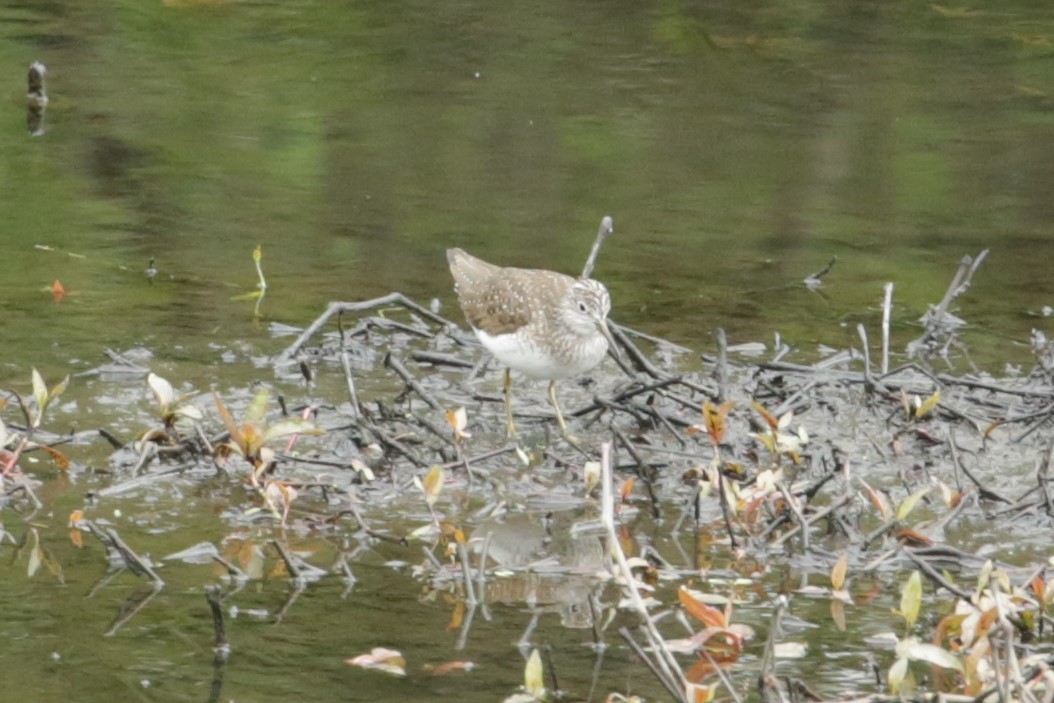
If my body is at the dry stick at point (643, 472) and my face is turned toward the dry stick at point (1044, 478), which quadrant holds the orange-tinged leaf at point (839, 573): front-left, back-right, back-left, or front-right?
front-right

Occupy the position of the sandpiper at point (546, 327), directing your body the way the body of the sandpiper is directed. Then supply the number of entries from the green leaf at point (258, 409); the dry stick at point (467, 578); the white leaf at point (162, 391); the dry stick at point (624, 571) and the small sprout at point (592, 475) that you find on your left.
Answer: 0

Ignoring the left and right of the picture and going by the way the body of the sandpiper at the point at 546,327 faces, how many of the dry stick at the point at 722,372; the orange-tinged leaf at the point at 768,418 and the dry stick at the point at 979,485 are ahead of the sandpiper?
3

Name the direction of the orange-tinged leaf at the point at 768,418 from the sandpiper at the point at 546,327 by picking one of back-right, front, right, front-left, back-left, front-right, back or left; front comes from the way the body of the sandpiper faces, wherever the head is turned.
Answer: front

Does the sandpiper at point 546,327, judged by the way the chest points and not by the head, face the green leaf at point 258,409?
no

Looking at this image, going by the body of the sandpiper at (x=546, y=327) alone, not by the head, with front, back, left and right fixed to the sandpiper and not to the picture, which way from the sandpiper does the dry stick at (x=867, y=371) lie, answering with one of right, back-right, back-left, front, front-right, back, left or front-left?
front-left

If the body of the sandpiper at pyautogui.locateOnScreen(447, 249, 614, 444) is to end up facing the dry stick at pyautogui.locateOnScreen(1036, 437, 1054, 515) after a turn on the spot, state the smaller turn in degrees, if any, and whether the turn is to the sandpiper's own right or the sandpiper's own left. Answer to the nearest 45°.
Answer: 0° — it already faces it

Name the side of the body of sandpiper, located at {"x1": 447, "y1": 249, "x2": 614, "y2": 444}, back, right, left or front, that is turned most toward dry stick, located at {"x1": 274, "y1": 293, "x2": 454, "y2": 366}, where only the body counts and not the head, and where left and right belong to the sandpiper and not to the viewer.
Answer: back

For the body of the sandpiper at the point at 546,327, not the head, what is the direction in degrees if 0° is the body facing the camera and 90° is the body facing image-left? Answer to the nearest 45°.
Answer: approximately 315°

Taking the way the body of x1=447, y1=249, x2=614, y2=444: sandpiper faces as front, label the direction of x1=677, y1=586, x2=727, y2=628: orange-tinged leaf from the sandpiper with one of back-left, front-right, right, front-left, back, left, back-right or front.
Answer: front-right

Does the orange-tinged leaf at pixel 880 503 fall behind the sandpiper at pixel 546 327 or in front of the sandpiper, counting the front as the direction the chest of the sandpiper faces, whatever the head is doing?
in front

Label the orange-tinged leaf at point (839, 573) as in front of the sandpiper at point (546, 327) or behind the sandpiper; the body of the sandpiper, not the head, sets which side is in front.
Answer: in front

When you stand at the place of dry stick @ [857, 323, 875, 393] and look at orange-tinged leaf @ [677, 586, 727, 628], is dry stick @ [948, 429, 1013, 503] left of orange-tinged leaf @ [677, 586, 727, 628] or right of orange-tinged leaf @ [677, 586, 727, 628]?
left

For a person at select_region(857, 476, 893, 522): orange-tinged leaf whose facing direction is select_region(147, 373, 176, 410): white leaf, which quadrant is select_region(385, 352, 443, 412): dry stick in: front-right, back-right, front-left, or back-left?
front-right

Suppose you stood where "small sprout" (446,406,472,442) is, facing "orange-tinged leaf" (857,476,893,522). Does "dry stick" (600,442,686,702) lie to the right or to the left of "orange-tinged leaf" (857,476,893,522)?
right

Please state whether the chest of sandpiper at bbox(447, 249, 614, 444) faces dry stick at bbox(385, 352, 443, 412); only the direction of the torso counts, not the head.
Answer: no

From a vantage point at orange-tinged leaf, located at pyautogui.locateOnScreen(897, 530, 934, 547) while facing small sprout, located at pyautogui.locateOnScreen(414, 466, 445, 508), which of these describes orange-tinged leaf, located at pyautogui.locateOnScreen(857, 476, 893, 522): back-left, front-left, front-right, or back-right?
front-right

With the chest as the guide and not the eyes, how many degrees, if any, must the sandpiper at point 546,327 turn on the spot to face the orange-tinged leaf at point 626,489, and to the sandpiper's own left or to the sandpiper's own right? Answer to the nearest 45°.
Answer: approximately 45° to the sandpiper's own right

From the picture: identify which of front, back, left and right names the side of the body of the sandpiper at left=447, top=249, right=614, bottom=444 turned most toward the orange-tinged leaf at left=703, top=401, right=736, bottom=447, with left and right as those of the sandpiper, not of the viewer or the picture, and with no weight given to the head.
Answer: front
